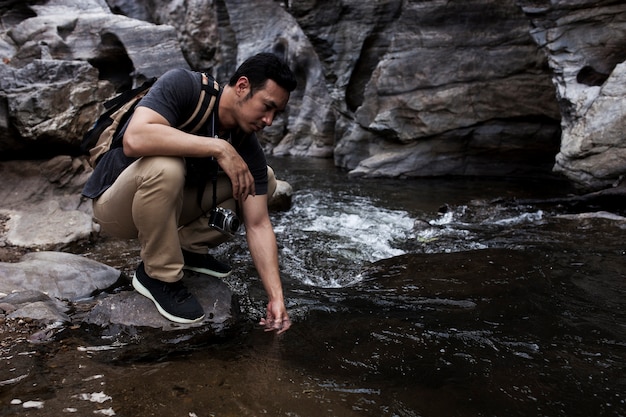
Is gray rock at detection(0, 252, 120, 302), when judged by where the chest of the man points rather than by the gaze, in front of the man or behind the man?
behind

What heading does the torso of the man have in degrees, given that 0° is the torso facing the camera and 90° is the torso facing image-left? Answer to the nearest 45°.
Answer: approximately 315°
